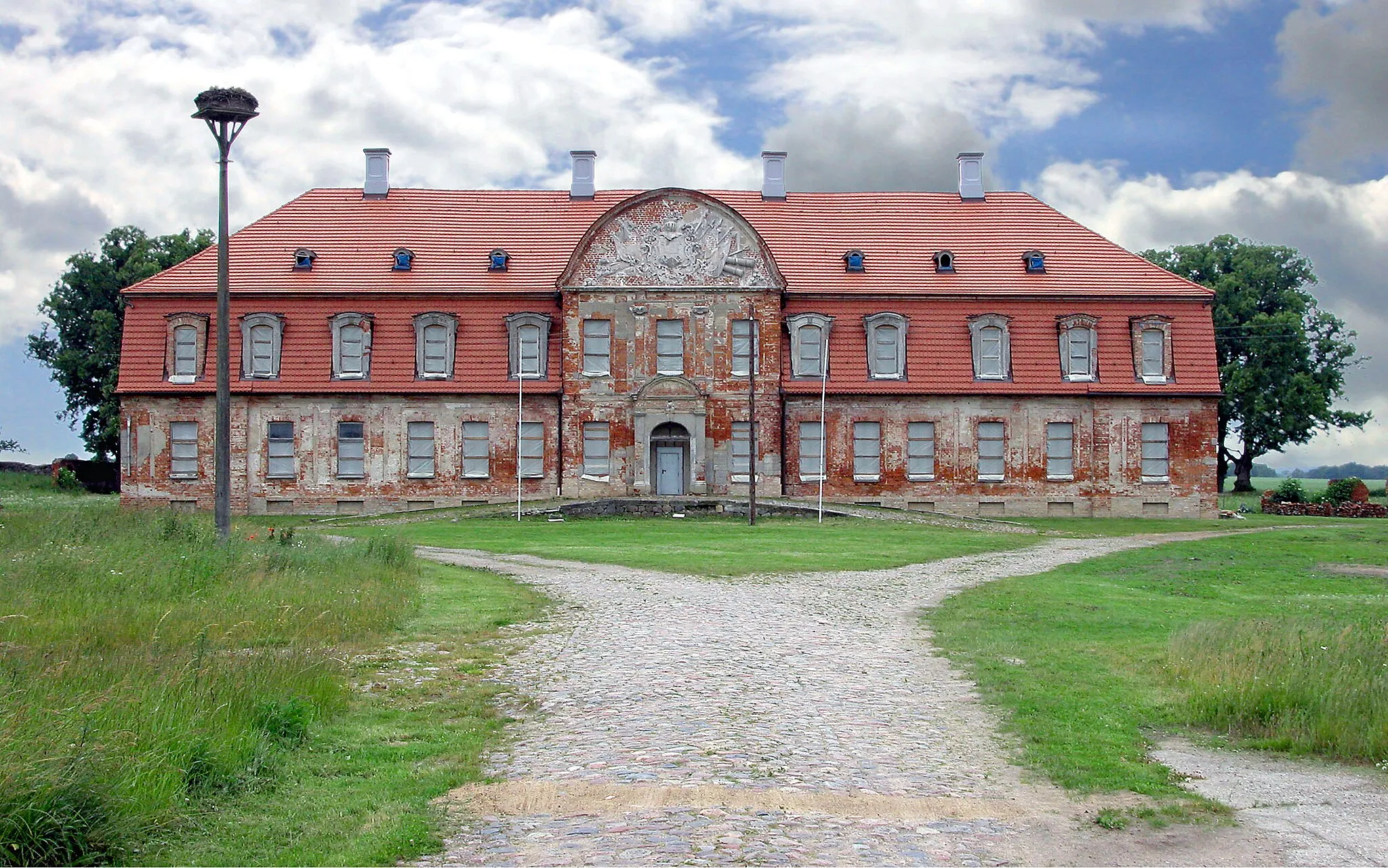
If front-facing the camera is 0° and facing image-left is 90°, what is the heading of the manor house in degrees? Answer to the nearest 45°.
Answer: approximately 0°
